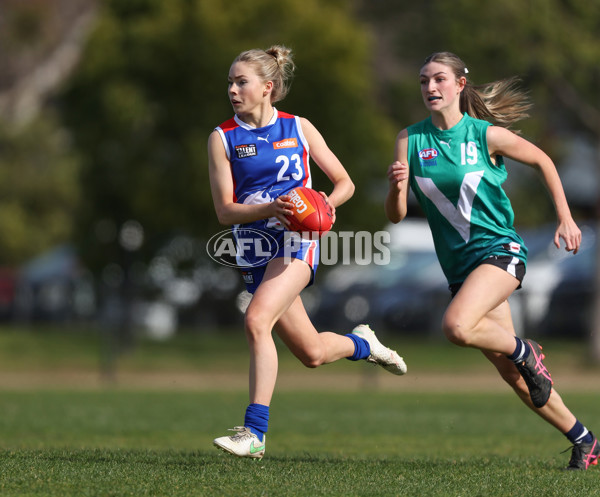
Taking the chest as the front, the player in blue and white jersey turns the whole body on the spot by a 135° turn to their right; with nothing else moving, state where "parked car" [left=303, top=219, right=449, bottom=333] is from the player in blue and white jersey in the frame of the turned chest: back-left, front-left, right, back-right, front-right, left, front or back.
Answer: front

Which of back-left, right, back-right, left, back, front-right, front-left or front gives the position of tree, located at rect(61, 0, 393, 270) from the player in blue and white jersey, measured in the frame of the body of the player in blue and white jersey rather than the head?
back-right
